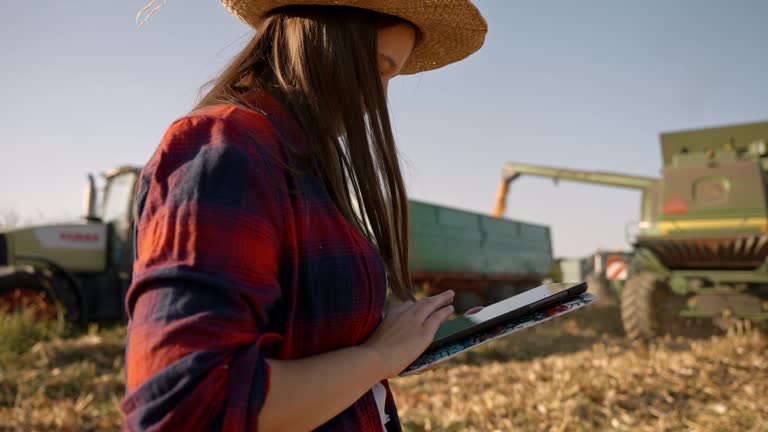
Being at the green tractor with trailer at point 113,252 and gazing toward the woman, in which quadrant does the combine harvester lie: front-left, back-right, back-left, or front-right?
front-left

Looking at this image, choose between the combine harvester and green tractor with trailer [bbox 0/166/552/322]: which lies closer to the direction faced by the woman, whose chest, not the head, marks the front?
the combine harvester

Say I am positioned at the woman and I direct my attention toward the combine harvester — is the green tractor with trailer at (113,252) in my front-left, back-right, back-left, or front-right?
front-left

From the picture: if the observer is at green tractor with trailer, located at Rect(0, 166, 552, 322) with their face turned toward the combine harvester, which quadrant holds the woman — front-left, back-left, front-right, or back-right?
front-right

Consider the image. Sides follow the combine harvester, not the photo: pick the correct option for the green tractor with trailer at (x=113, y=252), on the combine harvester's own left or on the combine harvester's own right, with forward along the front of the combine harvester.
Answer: on the combine harvester's own left

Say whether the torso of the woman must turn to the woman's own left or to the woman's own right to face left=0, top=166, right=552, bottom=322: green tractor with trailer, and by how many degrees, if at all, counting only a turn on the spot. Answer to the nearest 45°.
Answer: approximately 90° to the woman's own left

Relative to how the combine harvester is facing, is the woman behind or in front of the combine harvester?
behind

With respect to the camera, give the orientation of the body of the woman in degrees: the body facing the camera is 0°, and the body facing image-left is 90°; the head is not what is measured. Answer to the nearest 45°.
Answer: approximately 270°

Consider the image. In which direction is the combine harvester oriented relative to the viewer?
away from the camera

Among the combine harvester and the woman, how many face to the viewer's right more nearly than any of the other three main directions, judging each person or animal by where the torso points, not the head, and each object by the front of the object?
1

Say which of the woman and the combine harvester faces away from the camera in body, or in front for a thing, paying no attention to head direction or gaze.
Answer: the combine harvester

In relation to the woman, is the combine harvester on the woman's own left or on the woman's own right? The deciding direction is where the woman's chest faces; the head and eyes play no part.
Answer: on the woman's own left
